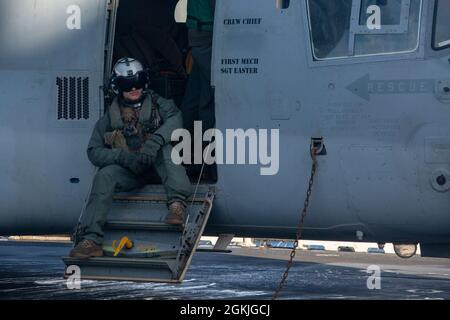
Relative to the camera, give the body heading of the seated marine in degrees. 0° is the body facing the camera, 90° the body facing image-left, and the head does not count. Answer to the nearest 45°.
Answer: approximately 0°

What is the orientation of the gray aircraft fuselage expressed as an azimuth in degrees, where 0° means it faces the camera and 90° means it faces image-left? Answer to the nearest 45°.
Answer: approximately 270°
